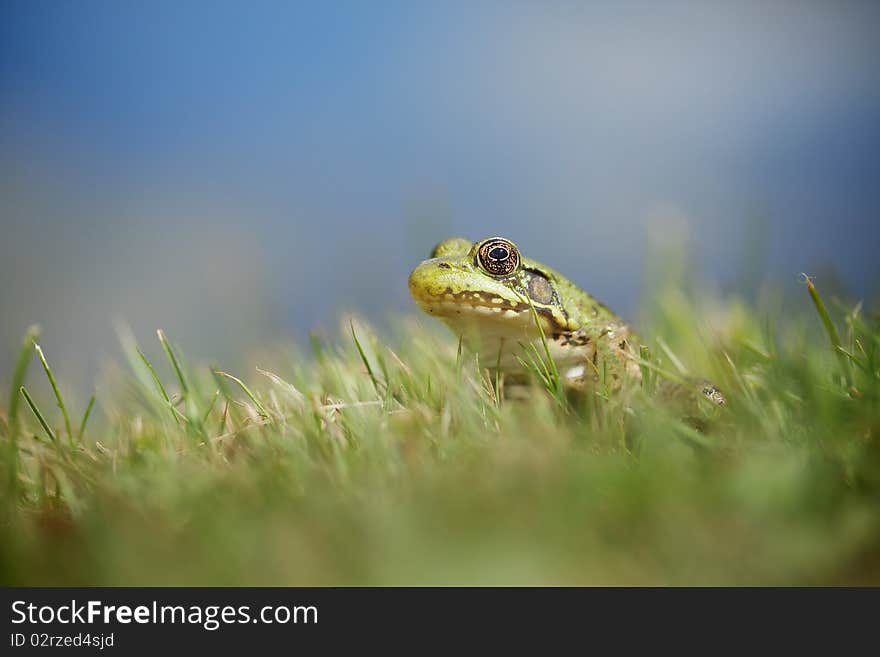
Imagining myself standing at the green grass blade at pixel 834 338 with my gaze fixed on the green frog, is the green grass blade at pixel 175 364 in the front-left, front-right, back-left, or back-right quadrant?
front-left

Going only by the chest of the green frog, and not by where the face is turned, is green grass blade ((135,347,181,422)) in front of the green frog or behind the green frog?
in front

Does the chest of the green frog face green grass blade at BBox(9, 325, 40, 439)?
yes

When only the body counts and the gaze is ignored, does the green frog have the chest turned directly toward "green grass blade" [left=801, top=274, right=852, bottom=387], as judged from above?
no

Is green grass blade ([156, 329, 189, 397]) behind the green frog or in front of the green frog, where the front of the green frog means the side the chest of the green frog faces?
in front

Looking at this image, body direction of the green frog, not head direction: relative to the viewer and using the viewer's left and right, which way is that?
facing the viewer and to the left of the viewer
